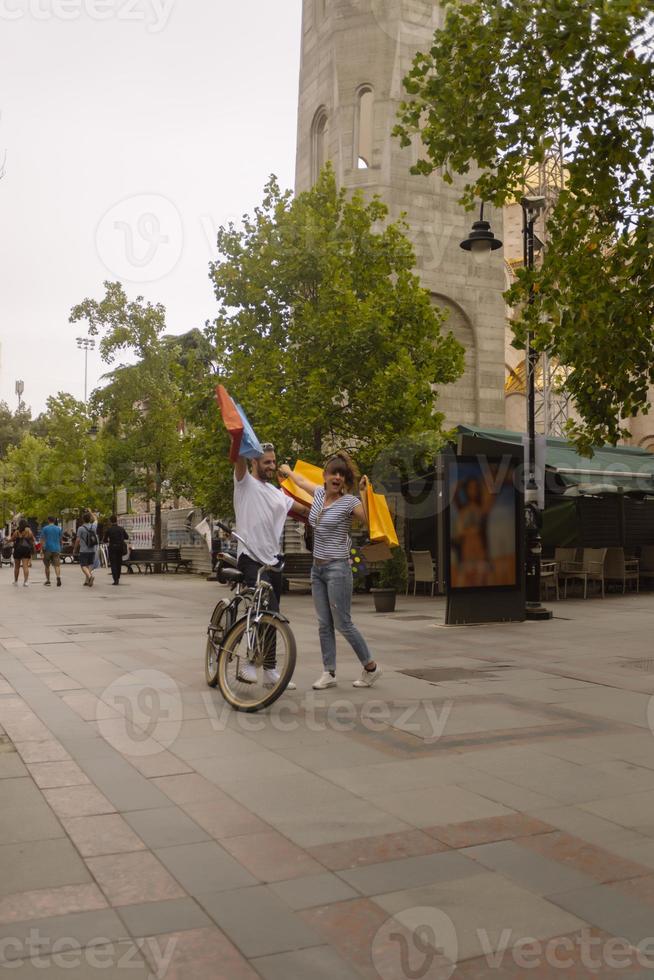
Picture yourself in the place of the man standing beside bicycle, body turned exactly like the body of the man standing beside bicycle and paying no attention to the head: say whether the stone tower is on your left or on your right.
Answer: on your left

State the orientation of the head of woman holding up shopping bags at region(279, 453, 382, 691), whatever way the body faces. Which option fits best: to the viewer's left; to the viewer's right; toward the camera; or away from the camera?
toward the camera

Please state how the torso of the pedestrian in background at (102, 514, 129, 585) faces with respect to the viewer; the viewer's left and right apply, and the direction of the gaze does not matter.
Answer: facing away from the viewer

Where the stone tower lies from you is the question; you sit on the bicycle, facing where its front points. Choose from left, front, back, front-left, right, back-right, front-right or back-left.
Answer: back-left

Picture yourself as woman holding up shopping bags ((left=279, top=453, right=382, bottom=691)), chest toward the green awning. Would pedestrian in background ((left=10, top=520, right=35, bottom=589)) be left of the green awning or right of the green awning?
left
